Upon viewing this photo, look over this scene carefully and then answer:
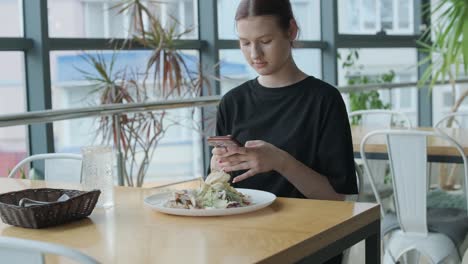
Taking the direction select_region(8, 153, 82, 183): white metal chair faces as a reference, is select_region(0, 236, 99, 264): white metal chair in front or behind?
in front

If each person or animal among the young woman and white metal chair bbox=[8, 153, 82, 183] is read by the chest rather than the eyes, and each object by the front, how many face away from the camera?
0

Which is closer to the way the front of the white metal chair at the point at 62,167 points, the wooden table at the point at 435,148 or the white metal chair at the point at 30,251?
the white metal chair

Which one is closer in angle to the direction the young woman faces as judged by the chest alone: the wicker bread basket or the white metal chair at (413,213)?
the wicker bread basket

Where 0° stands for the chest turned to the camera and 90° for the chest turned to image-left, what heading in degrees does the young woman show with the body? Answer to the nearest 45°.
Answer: approximately 45°

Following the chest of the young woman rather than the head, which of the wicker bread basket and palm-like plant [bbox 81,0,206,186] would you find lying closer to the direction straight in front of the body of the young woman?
the wicker bread basket

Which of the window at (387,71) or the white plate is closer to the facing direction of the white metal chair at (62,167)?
the white plate

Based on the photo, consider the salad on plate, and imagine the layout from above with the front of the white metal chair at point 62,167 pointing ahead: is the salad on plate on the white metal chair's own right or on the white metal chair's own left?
on the white metal chair's own left

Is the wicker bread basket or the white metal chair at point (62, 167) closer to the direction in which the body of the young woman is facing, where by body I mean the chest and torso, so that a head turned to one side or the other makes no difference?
the wicker bread basket

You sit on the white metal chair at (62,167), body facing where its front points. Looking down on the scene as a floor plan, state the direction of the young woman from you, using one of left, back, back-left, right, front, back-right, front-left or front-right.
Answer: left
